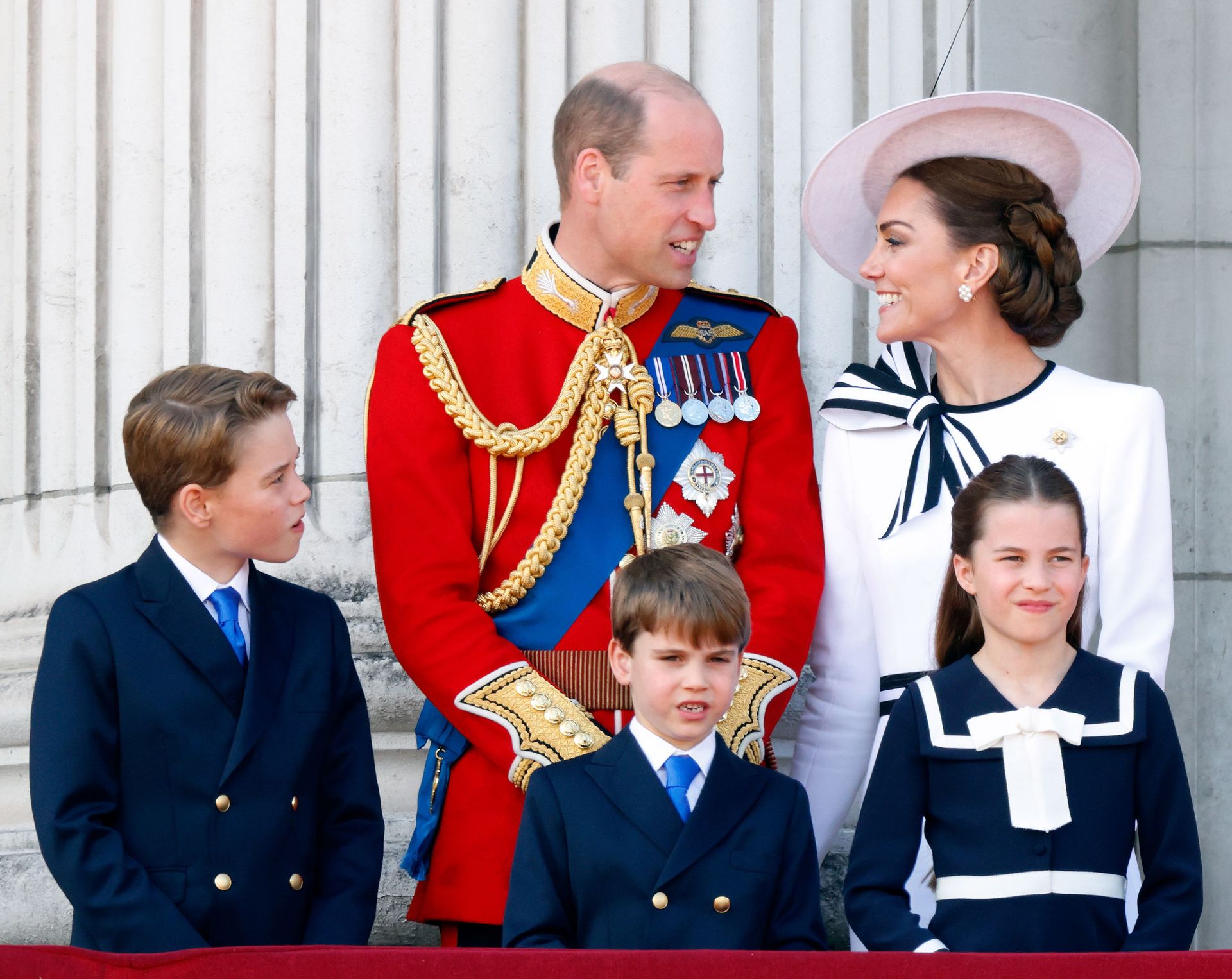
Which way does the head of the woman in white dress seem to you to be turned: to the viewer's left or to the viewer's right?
to the viewer's left

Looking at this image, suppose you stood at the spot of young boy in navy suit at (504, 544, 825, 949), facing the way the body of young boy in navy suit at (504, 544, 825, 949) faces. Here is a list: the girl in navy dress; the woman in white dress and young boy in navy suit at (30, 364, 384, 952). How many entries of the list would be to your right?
1

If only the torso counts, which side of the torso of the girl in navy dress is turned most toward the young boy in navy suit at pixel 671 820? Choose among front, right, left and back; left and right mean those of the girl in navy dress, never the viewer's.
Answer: right

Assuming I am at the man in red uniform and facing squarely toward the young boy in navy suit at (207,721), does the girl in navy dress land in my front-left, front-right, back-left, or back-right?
back-left

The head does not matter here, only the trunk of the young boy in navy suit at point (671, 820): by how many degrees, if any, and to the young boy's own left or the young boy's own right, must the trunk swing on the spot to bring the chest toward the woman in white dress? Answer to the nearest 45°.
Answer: approximately 135° to the young boy's own left

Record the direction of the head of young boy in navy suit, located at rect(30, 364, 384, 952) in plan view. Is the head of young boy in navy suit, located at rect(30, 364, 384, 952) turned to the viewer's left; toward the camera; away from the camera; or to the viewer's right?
to the viewer's right

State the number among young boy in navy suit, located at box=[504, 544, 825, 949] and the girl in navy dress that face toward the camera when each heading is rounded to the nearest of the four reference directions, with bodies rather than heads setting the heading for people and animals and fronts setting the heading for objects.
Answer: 2

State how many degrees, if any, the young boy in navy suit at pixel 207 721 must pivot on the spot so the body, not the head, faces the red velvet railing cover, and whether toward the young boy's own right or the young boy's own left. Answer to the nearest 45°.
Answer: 0° — they already face it

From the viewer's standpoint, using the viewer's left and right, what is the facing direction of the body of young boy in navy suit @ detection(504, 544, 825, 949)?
facing the viewer

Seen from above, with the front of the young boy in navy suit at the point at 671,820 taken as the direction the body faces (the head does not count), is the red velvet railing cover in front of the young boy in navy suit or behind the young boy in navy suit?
in front

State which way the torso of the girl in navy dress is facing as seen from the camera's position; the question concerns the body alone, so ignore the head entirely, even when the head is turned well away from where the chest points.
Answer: toward the camera

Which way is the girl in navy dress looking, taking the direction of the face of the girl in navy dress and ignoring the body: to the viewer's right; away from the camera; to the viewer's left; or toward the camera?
toward the camera

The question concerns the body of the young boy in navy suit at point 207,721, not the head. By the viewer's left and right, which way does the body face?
facing the viewer and to the right of the viewer
